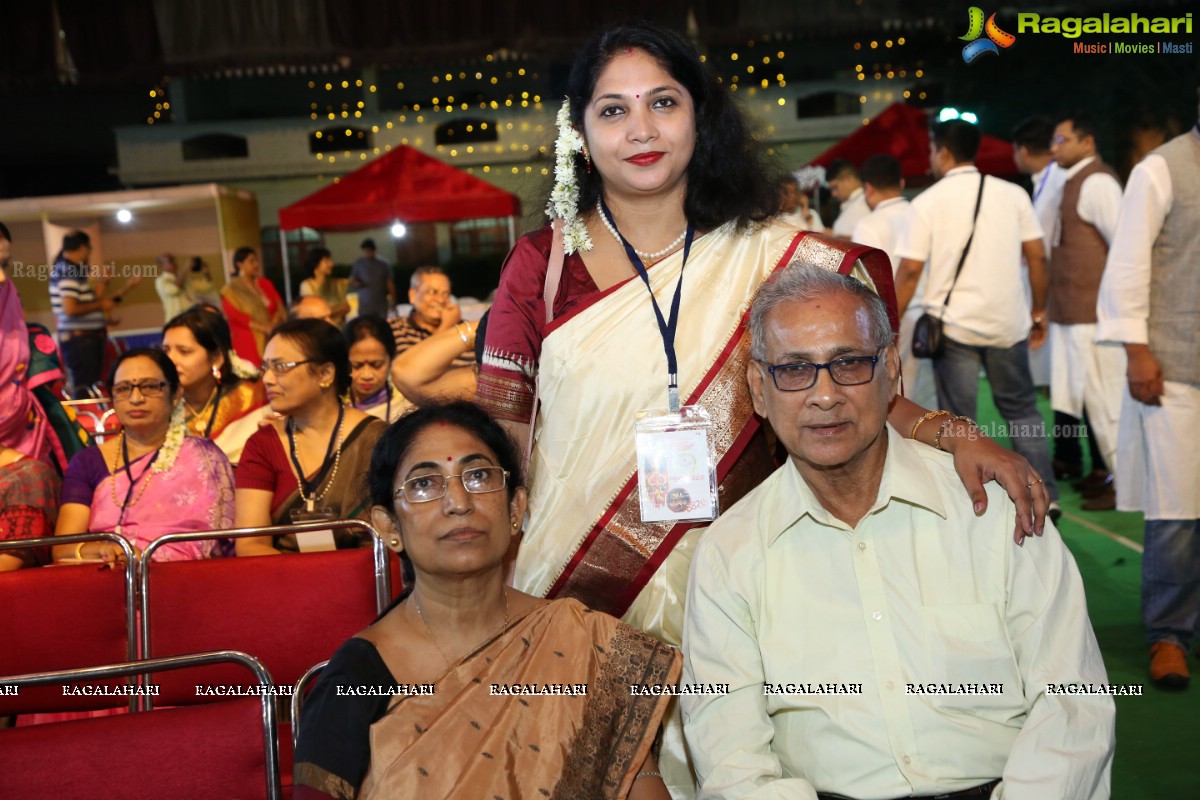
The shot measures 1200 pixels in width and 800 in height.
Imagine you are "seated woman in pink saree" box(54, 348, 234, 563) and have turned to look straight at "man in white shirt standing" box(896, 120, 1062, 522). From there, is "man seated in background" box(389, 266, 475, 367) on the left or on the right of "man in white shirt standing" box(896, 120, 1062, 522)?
left

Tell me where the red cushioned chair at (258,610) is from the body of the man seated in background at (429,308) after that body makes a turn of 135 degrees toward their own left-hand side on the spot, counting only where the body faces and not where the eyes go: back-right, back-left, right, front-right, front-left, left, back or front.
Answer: back

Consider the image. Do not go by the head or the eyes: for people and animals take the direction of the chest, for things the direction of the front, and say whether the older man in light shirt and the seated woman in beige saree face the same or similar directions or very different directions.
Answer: same or similar directions

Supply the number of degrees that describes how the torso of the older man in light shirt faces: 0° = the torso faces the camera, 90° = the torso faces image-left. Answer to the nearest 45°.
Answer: approximately 0°

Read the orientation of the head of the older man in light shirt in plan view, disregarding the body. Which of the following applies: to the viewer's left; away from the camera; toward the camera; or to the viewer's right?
toward the camera

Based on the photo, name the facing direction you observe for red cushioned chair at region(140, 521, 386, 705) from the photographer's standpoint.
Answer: facing the viewer

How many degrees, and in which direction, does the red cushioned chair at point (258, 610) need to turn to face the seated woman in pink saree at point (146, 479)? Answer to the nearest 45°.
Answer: approximately 180°

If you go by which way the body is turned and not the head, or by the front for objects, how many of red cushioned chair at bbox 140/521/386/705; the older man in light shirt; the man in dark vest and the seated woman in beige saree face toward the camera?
3

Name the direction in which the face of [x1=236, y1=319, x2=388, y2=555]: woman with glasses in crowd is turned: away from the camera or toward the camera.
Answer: toward the camera

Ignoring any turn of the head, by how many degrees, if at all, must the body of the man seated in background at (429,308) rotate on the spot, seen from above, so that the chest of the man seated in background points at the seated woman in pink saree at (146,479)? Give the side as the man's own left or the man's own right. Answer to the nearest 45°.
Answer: approximately 90° to the man's own right

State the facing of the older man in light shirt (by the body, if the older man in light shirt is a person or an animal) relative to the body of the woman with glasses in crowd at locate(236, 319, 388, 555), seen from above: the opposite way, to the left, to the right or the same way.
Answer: the same way

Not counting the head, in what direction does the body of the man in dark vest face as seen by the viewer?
to the viewer's left

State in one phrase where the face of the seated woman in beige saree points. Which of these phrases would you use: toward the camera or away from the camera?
toward the camera

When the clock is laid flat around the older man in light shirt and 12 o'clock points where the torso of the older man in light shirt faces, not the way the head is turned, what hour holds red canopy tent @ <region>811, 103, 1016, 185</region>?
The red canopy tent is roughly at 6 o'clock from the older man in light shirt.
